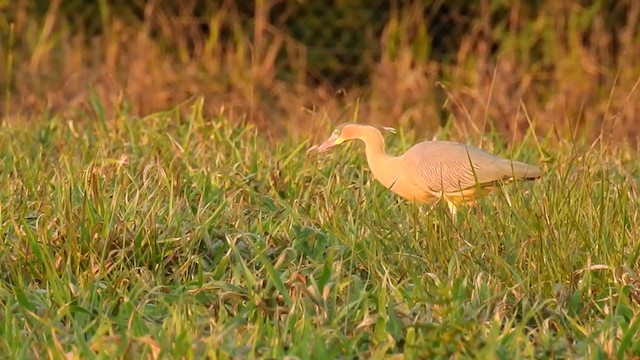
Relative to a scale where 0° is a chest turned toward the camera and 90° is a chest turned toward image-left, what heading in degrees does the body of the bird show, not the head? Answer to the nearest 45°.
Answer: approximately 90°
